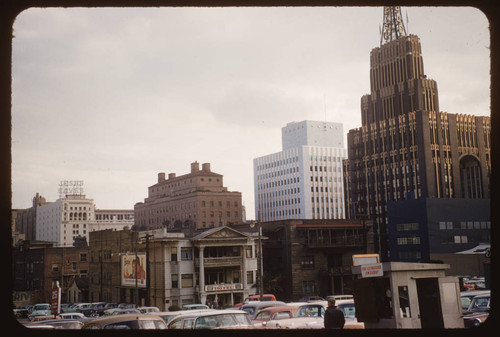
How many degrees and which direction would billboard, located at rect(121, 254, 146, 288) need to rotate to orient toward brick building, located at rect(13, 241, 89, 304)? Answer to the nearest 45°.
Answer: approximately 135° to its right

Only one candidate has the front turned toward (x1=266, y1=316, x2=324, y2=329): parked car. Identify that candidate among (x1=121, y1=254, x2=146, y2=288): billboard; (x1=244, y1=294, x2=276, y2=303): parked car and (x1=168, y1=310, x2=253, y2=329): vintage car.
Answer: the billboard

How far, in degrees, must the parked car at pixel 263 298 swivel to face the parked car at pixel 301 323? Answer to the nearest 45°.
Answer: approximately 90° to its left

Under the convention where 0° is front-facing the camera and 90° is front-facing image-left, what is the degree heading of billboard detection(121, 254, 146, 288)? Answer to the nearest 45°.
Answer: approximately 0°

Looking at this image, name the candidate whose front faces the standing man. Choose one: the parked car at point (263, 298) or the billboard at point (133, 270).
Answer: the billboard

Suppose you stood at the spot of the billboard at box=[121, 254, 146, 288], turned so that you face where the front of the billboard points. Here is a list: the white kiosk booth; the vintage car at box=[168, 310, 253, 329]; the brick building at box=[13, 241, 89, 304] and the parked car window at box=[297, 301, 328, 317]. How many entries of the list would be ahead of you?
3

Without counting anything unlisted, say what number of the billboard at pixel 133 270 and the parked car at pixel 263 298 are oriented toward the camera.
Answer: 1

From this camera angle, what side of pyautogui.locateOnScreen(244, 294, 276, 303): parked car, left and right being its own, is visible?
left
